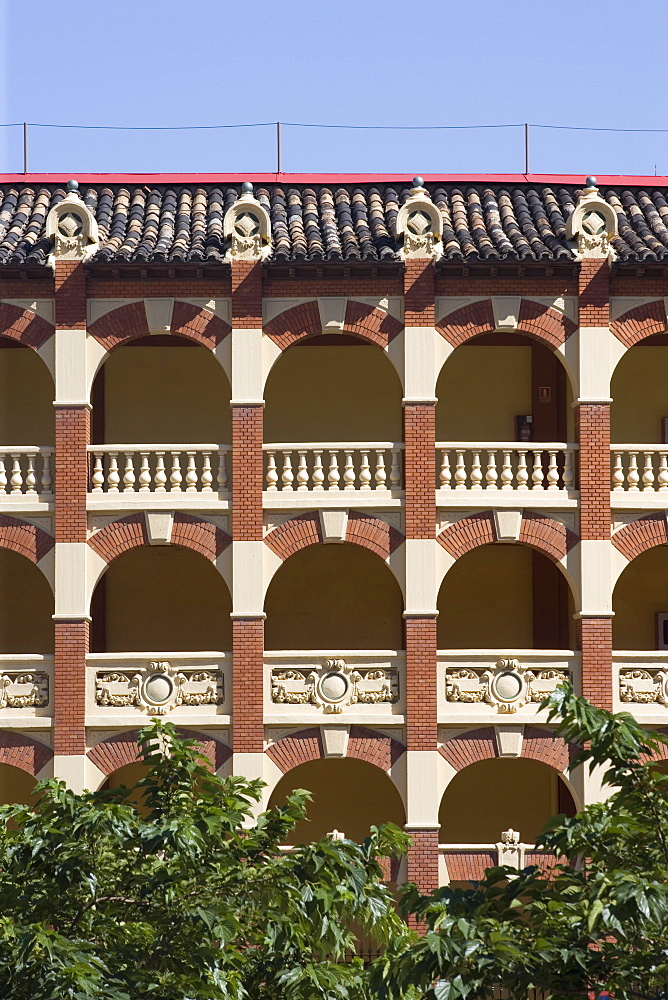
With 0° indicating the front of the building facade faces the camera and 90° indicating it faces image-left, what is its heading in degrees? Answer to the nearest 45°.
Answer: approximately 0°

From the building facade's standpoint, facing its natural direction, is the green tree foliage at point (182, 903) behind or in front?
in front

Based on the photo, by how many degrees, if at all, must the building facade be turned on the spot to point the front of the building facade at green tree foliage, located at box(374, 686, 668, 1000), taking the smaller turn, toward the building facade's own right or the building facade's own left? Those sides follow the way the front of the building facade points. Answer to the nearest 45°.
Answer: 0° — it already faces it
